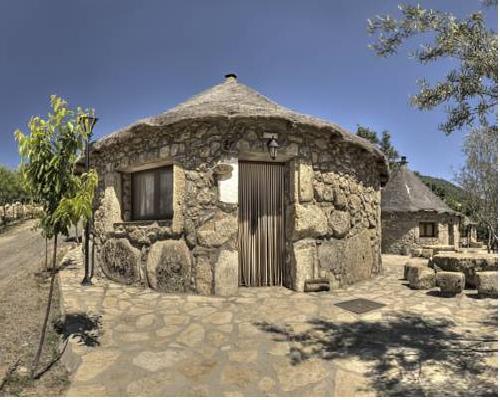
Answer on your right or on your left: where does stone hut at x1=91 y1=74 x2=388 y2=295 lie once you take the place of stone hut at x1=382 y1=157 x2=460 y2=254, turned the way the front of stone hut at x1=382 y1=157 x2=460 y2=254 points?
on your right

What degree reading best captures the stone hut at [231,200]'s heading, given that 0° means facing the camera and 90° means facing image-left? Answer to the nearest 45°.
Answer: approximately 0°

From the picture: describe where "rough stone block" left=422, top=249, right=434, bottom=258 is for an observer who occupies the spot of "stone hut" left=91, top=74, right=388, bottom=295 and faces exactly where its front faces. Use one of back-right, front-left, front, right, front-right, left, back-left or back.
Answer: back-left

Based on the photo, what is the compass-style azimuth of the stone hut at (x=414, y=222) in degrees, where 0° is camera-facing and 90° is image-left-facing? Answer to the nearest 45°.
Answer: approximately 315°

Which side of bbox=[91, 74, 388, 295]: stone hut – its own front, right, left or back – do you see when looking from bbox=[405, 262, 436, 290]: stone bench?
left

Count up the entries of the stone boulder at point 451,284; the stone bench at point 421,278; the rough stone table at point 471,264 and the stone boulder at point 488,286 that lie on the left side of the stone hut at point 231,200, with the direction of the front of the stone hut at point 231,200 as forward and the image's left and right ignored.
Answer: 4

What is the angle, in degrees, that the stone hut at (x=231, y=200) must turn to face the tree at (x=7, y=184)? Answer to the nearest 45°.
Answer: approximately 135° to its right

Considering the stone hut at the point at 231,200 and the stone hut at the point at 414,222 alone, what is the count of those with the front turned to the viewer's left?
0

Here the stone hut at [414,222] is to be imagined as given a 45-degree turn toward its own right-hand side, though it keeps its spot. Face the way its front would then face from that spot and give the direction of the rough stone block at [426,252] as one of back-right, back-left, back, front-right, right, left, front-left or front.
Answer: front

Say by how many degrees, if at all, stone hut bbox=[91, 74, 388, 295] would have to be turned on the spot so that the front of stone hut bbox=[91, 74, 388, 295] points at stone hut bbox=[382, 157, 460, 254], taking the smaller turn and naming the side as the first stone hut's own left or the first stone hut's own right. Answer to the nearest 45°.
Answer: approximately 135° to the first stone hut's own left

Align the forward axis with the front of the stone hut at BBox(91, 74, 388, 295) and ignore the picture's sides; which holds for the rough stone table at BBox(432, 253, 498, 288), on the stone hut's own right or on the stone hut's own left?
on the stone hut's own left

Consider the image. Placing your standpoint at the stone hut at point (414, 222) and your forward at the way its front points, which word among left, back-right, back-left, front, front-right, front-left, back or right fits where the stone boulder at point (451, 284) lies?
front-right
